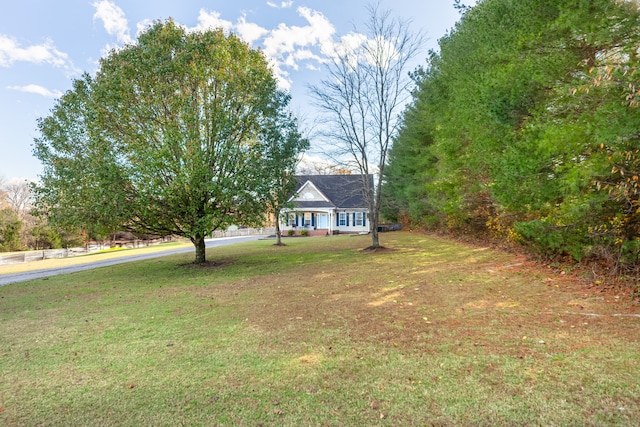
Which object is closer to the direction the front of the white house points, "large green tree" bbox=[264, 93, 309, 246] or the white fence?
the large green tree

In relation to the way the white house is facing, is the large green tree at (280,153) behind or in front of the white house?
in front

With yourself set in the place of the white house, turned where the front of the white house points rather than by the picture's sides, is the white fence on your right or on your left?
on your right

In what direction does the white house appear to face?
toward the camera

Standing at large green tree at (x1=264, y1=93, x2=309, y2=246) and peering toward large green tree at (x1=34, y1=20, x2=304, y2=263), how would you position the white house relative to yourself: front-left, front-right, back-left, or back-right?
back-right

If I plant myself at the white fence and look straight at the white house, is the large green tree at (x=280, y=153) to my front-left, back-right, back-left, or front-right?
front-right

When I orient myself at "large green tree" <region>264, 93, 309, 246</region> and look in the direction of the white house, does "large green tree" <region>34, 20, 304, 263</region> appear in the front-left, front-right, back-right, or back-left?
back-left

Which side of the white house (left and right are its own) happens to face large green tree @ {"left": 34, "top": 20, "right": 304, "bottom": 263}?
front

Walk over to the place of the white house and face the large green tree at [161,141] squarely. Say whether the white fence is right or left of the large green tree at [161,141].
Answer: right
